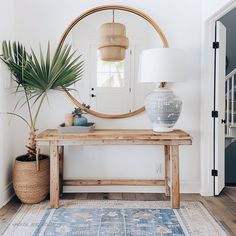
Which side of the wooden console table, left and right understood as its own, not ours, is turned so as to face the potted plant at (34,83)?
right

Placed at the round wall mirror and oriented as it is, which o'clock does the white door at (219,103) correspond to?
The white door is roughly at 9 o'clock from the round wall mirror.

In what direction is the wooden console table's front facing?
toward the camera

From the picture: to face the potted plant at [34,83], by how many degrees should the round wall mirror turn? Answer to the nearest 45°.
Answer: approximately 90° to its right

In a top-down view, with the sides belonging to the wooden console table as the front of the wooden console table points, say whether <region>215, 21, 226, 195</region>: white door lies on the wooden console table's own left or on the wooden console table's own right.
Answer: on the wooden console table's own left

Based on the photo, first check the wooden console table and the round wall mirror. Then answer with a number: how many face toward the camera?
2

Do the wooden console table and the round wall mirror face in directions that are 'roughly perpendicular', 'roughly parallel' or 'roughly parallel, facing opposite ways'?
roughly parallel

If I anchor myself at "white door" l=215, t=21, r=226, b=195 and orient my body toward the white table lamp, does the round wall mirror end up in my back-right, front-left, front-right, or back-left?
front-right
